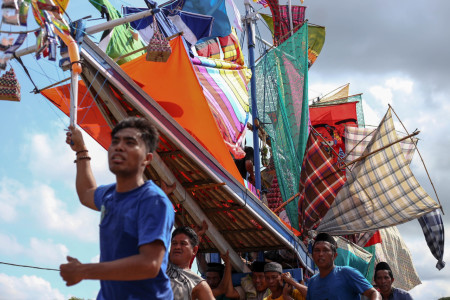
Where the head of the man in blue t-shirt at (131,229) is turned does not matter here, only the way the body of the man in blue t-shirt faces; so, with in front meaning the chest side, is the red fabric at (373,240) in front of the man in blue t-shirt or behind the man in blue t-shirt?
behind

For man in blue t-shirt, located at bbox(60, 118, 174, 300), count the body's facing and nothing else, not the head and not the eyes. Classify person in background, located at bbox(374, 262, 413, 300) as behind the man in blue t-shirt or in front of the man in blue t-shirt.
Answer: behind

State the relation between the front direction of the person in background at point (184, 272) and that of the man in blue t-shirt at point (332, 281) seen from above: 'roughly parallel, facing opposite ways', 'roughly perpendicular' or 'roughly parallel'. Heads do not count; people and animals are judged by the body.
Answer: roughly parallel

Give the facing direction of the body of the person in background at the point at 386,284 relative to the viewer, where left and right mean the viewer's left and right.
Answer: facing the viewer and to the left of the viewer

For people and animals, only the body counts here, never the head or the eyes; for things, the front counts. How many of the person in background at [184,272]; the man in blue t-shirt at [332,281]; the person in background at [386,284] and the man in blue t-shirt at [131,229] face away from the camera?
0

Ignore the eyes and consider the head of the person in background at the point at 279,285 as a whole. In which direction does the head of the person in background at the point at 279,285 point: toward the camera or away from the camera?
toward the camera

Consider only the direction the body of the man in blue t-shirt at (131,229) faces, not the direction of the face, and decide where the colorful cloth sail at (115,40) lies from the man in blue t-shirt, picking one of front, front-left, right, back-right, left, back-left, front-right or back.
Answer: back-right

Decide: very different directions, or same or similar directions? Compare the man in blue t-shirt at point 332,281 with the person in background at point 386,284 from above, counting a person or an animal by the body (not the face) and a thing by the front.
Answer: same or similar directions
